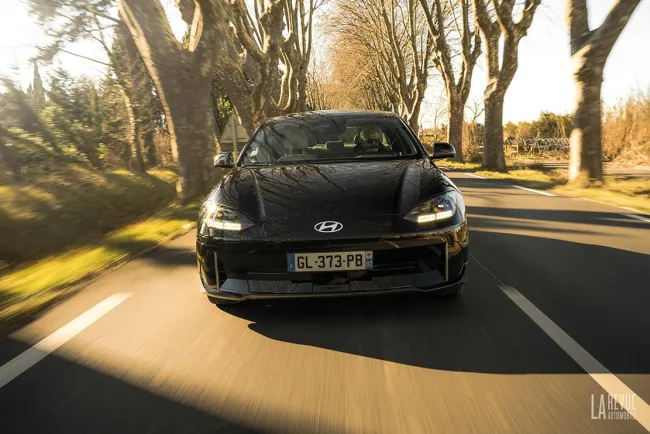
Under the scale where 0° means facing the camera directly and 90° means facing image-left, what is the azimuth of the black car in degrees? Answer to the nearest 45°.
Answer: approximately 0°
